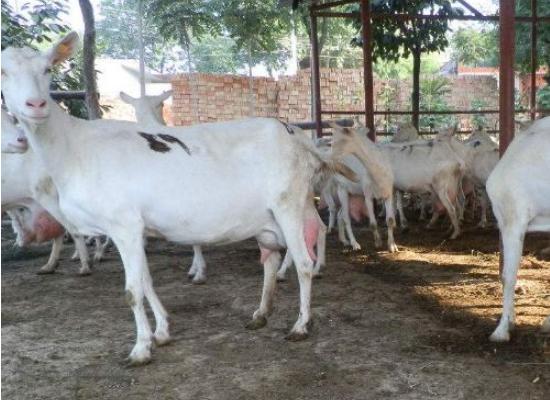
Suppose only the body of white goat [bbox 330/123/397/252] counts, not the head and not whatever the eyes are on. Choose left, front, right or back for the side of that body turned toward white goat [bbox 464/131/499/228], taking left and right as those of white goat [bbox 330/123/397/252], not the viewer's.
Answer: left

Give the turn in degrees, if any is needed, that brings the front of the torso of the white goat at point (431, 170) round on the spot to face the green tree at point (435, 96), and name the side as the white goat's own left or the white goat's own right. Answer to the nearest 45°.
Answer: approximately 90° to the white goat's own right

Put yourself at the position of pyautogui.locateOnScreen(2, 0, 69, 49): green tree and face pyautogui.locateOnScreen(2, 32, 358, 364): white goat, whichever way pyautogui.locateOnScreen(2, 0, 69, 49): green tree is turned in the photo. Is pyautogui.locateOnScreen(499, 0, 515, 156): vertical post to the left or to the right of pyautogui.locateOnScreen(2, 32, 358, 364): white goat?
left

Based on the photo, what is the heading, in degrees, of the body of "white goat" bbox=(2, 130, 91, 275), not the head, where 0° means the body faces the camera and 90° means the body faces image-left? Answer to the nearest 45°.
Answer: approximately 90°
